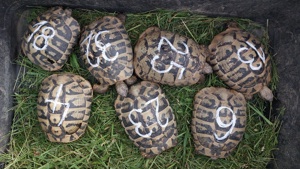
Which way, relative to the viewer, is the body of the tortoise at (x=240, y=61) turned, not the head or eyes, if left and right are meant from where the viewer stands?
facing the viewer and to the right of the viewer

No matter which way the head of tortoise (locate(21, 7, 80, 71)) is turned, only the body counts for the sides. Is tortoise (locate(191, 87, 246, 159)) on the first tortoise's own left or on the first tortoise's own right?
on the first tortoise's own right

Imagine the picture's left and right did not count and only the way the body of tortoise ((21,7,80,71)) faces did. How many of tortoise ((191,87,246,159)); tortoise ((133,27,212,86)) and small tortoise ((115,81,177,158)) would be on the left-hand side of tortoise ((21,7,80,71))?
0

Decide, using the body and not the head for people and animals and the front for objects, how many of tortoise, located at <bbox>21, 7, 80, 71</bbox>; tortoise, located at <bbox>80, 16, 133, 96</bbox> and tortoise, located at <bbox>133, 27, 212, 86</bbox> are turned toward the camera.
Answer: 1

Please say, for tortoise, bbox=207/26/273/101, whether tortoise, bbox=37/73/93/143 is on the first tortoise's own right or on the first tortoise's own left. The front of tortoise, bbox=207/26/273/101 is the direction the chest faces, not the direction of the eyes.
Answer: on the first tortoise's own right

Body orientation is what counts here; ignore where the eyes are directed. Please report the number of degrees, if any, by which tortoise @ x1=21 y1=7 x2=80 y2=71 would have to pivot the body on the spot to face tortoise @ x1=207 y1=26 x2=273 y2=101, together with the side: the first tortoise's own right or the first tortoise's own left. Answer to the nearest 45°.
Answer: approximately 45° to the first tortoise's own right

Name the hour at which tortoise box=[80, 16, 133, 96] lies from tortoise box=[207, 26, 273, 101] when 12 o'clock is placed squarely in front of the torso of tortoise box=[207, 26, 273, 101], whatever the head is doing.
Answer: tortoise box=[80, 16, 133, 96] is roughly at 4 o'clock from tortoise box=[207, 26, 273, 101].

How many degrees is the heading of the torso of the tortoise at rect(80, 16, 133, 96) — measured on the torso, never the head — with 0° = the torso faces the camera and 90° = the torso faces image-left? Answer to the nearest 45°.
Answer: approximately 0°

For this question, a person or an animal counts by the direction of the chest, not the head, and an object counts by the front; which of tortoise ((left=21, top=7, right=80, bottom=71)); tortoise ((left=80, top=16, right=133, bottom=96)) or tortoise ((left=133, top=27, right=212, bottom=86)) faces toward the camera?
tortoise ((left=80, top=16, right=133, bottom=96))
